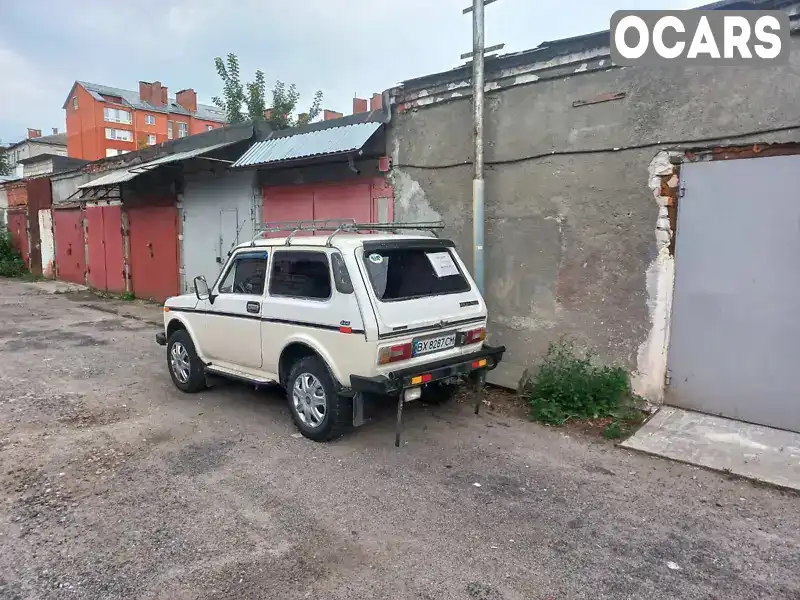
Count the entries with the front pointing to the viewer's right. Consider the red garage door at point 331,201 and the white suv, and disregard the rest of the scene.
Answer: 0

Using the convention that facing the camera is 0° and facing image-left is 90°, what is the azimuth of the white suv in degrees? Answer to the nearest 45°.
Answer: approximately 135°

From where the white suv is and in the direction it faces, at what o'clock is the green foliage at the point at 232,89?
The green foliage is roughly at 1 o'clock from the white suv.

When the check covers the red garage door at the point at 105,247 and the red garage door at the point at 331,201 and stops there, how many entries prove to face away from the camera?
0

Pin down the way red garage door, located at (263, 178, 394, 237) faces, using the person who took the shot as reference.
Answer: facing the viewer and to the left of the viewer

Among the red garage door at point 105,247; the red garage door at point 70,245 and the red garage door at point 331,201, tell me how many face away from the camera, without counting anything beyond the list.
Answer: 0

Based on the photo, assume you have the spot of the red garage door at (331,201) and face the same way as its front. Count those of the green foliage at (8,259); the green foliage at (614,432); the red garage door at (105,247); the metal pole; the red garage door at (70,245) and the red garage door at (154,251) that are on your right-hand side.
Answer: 4

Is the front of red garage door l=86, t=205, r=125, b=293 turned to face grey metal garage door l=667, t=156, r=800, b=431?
no

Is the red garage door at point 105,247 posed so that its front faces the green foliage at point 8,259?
no

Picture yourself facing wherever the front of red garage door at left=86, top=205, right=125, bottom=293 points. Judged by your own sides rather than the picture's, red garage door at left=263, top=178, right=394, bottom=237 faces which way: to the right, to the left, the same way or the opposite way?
the same way

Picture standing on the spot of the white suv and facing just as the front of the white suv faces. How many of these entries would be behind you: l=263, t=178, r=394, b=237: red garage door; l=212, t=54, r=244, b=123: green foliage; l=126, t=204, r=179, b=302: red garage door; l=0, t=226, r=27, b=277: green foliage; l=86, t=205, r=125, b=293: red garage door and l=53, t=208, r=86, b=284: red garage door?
0

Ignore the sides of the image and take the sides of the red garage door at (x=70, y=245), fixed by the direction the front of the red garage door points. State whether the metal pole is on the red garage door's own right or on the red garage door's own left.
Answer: on the red garage door's own left

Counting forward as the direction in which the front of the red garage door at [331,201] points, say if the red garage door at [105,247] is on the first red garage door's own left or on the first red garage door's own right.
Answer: on the first red garage door's own right

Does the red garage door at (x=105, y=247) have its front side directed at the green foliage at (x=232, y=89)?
no

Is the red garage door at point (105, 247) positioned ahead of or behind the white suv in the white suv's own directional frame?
ahead

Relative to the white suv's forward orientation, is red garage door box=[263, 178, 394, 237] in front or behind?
in front

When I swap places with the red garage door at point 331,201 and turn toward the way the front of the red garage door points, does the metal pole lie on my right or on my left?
on my left
